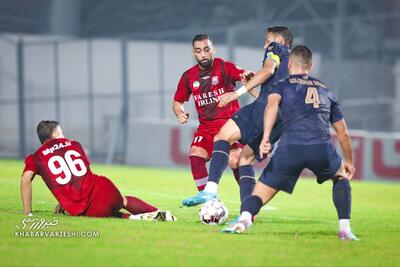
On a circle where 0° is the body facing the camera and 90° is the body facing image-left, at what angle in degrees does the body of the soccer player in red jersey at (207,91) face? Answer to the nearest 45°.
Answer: approximately 0°

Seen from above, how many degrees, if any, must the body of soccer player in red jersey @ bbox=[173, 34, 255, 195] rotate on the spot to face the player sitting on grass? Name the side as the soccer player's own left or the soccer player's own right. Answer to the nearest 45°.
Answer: approximately 45° to the soccer player's own right

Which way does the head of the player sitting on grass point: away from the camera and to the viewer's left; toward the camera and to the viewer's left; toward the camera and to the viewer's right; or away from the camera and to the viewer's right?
away from the camera and to the viewer's right
